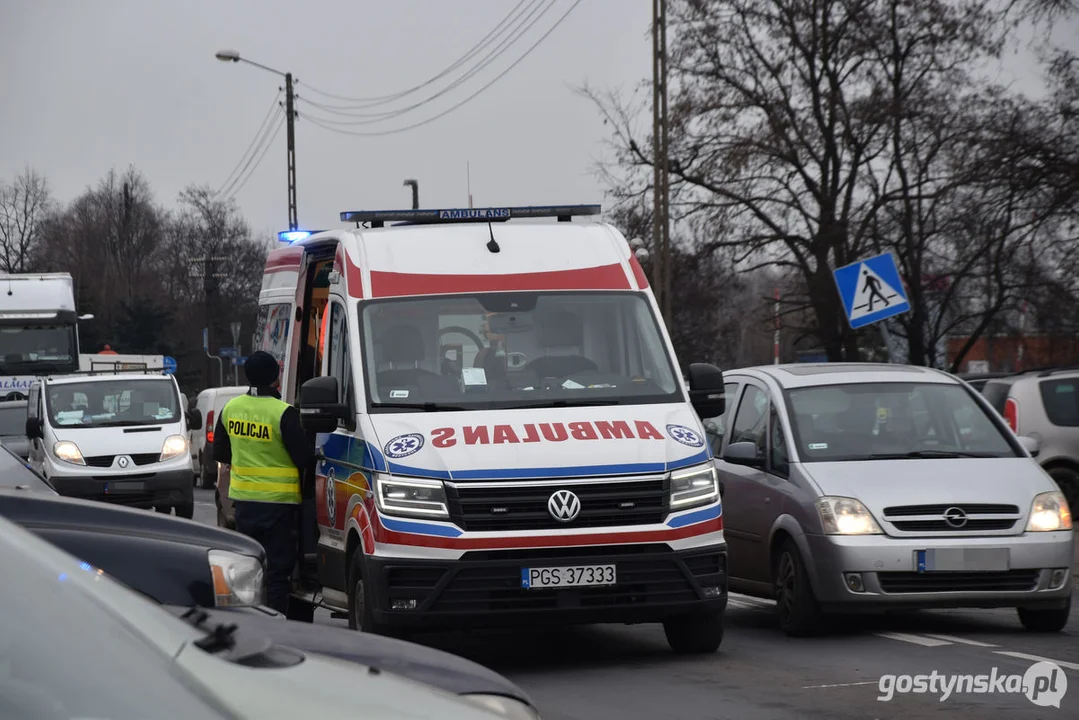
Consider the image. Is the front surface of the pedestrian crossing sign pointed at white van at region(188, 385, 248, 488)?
no

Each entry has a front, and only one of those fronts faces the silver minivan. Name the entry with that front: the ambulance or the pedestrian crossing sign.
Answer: the pedestrian crossing sign

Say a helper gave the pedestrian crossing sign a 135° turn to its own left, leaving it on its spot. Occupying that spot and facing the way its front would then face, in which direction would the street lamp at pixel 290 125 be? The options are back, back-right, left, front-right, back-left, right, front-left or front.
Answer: left

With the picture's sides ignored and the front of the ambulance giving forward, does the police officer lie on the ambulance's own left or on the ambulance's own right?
on the ambulance's own right

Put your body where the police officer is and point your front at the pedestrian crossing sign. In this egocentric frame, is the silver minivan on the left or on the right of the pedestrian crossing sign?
right

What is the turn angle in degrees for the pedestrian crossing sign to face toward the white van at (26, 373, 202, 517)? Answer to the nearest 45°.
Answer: approximately 90° to its right

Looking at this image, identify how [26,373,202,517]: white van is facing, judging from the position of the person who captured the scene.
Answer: facing the viewer

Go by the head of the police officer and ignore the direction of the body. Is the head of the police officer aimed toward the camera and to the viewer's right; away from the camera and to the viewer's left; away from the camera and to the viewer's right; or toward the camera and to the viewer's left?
away from the camera and to the viewer's right

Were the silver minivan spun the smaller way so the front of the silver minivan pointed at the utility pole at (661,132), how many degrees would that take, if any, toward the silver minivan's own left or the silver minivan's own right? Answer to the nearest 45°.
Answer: approximately 135° to the silver minivan's own left

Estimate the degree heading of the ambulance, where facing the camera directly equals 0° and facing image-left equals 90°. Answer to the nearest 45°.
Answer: approximately 0°

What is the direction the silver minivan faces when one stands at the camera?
facing the viewer and to the right of the viewer

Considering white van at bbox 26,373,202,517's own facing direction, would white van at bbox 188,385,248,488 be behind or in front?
behind

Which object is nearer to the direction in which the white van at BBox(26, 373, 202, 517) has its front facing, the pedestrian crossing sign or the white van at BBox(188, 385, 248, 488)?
the pedestrian crossing sign

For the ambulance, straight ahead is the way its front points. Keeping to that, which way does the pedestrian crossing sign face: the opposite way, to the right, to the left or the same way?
the same way

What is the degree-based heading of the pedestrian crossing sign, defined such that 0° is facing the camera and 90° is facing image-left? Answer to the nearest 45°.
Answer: approximately 0°

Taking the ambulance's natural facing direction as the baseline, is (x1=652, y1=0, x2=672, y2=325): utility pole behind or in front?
behind

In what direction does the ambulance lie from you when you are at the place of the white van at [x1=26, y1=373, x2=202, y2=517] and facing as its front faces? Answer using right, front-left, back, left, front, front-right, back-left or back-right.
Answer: front

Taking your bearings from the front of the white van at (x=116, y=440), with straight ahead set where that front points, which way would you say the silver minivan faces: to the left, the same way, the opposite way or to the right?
the same way

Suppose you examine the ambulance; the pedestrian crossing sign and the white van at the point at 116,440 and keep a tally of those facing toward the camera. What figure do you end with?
3
